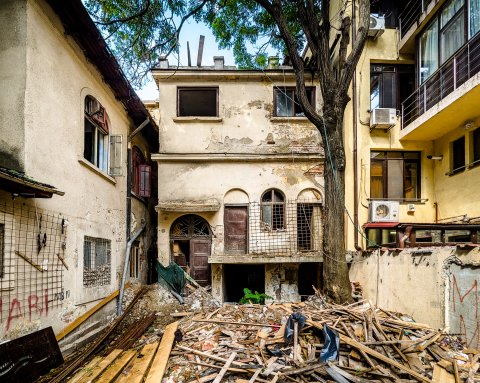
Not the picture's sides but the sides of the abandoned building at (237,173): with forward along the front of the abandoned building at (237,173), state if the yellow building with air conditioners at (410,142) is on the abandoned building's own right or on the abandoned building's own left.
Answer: on the abandoned building's own left

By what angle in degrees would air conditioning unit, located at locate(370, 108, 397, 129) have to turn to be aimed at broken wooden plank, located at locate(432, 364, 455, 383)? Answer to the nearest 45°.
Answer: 0° — it already faces it

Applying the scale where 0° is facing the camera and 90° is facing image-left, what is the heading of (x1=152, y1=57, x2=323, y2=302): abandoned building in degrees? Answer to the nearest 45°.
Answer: approximately 0°

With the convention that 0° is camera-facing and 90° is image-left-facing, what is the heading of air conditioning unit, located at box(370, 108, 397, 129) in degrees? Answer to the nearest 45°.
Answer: approximately 0°

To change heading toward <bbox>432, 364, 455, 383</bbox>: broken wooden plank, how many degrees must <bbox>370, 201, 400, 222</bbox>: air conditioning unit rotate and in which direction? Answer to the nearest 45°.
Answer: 0° — it already faces it

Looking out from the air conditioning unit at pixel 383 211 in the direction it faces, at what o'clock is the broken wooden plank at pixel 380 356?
The broken wooden plank is roughly at 12 o'clock from the air conditioning unit.
